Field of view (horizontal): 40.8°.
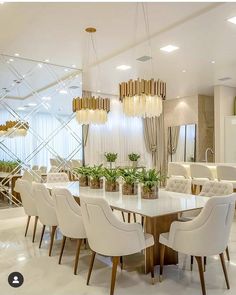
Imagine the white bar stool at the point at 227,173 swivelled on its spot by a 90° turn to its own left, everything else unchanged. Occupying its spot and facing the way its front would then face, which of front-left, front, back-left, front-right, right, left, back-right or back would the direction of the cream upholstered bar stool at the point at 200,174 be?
front-right

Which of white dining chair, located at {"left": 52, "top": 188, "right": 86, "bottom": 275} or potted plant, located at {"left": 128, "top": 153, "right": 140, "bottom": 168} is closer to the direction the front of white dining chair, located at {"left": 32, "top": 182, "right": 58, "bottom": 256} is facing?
the potted plant

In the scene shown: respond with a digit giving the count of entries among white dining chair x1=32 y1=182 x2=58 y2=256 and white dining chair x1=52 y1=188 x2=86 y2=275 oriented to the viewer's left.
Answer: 0

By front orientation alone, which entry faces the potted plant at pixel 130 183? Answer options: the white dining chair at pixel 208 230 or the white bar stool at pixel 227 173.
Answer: the white dining chair at pixel 208 230

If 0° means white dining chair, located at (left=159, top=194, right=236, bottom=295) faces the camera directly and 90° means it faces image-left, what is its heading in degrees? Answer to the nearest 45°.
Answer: approximately 135°

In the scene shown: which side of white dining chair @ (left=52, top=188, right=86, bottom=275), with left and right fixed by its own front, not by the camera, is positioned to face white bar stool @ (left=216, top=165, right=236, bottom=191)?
front

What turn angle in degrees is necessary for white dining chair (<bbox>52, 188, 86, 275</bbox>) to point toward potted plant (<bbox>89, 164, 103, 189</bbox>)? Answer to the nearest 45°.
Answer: approximately 45° to its left

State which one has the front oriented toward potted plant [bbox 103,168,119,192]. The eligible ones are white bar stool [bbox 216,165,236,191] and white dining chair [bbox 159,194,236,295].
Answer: white dining chair [bbox 159,194,236,295]

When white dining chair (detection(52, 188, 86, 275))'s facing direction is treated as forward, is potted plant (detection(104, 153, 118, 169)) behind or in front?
in front

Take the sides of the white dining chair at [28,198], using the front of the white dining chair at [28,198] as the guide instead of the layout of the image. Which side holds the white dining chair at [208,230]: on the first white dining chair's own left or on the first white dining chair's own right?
on the first white dining chair's own right
